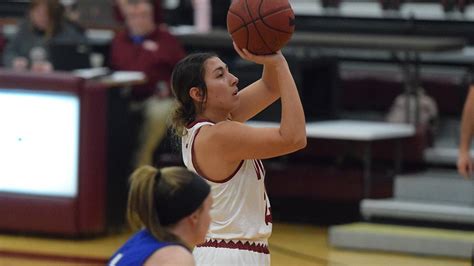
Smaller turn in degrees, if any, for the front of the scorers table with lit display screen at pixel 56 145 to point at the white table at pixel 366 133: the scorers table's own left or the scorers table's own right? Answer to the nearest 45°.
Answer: approximately 90° to the scorers table's own left

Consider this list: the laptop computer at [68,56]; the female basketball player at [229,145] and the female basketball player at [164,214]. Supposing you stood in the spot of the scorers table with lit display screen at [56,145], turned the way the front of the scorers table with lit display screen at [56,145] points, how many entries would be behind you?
1

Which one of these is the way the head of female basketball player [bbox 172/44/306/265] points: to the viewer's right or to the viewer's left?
to the viewer's right

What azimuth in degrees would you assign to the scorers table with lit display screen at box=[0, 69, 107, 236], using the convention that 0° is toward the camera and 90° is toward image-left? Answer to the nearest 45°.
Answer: approximately 0°

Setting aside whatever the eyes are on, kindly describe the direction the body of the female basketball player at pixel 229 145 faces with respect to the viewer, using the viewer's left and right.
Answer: facing to the right of the viewer

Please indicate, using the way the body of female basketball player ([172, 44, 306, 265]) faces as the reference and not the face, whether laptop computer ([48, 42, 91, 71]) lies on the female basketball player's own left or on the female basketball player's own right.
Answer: on the female basketball player's own left

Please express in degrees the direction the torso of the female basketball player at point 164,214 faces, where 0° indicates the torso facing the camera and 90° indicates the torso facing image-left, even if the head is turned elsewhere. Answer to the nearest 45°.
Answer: approximately 225°
